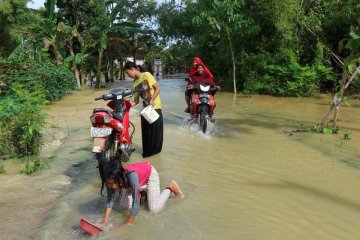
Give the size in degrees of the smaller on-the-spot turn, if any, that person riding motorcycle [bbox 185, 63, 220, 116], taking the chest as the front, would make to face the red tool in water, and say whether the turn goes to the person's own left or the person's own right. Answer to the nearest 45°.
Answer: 0° — they already face it

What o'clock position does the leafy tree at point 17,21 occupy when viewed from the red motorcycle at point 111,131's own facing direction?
The leafy tree is roughly at 10 o'clock from the red motorcycle.

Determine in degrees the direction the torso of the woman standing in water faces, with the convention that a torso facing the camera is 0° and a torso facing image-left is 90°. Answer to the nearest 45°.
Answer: approximately 45°

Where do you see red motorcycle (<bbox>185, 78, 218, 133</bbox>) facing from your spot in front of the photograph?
facing the viewer

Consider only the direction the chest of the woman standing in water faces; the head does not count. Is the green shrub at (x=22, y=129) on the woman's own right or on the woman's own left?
on the woman's own right

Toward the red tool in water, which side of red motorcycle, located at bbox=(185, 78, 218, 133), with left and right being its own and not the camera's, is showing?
front

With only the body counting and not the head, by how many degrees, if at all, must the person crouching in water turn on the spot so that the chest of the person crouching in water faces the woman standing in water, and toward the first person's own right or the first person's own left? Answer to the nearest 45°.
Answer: approximately 135° to the first person's own right

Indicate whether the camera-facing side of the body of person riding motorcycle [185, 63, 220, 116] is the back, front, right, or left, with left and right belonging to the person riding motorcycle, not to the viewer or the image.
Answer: front

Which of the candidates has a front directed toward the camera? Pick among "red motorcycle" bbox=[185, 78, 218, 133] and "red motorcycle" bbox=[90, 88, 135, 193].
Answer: "red motorcycle" bbox=[185, 78, 218, 133]

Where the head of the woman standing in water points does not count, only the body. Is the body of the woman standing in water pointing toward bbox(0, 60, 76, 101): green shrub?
no

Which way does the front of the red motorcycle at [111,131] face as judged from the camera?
facing away from the viewer and to the right of the viewer
